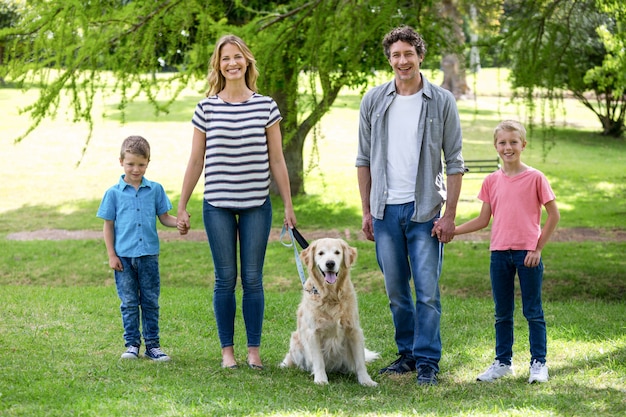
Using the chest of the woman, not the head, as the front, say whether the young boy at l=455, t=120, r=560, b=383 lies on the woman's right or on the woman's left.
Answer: on the woman's left

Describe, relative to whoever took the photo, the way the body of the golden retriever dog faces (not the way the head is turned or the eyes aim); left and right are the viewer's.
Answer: facing the viewer

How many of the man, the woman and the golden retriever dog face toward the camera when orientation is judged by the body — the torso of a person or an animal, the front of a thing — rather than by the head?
3

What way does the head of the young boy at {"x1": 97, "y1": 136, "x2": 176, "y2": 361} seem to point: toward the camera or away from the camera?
toward the camera

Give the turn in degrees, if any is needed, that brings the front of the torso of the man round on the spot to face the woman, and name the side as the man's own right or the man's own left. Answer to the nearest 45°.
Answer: approximately 90° to the man's own right

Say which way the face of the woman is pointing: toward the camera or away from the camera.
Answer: toward the camera

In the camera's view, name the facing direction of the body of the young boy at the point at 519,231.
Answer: toward the camera

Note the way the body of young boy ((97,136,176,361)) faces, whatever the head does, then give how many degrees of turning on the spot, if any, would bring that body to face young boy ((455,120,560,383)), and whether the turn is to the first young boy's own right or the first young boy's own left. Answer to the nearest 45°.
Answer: approximately 45° to the first young boy's own left

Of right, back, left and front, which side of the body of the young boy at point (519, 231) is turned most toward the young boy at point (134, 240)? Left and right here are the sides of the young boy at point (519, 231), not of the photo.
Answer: right

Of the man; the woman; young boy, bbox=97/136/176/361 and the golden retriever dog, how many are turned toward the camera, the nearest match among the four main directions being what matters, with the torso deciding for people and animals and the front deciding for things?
4

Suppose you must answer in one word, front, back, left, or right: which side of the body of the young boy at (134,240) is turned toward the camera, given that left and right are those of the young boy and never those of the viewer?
front
